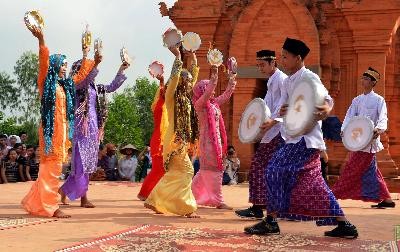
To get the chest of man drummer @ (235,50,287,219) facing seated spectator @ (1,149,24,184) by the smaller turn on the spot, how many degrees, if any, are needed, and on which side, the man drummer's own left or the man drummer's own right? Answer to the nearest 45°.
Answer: approximately 45° to the man drummer's own right

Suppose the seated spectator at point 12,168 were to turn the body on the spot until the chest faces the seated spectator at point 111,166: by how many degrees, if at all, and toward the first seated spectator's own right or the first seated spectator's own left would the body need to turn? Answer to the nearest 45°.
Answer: approximately 135° to the first seated spectator's own left

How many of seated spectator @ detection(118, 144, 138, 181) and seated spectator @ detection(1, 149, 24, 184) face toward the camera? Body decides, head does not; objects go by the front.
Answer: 2

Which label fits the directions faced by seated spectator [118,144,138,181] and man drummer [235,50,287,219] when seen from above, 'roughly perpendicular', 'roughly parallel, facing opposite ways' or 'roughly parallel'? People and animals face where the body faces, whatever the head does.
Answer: roughly perpendicular

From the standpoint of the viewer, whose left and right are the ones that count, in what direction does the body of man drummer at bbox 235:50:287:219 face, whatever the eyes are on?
facing to the left of the viewer

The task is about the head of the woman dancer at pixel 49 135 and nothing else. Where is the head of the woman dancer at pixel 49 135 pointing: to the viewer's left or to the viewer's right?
to the viewer's right
